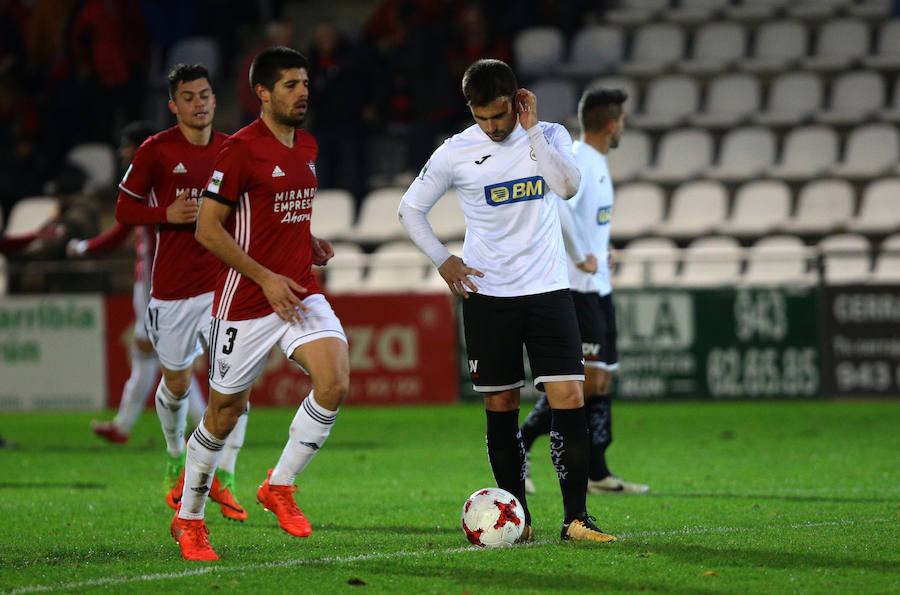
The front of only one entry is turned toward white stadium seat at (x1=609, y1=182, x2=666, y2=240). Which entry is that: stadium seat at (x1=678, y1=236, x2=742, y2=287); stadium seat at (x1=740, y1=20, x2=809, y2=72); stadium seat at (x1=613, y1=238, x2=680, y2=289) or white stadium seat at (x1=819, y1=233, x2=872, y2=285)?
stadium seat at (x1=740, y1=20, x2=809, y2=72)

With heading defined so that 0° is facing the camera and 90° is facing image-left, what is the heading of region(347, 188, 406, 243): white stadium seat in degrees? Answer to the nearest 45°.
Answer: approximately 45°

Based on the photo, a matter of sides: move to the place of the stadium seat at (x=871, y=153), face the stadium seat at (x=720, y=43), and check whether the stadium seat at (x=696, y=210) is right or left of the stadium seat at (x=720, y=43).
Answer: left

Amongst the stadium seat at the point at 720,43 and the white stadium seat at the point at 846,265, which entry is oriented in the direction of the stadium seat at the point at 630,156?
the stadium seat at the point at 720,43

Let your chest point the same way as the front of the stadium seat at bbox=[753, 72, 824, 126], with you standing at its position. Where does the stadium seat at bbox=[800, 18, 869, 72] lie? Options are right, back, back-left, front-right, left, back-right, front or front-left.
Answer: back

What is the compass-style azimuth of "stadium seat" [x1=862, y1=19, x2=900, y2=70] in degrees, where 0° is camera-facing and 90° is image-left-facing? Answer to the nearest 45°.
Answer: approximately 45°

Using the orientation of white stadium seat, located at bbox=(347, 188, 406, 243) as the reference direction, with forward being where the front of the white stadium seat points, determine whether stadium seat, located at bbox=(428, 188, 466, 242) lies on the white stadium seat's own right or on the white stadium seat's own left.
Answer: on the white stadium seat's own left

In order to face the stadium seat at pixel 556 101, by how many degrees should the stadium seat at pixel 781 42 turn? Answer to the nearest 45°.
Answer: approximately 45° to its right

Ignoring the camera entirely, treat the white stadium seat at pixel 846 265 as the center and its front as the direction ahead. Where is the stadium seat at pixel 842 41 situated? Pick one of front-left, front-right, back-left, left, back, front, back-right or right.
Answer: back

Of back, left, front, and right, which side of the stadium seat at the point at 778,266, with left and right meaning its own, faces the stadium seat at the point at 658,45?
back

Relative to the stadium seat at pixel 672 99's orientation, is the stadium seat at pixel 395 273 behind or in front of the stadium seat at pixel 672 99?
in front

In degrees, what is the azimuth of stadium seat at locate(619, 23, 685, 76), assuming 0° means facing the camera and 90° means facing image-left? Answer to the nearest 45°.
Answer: approximately 45°

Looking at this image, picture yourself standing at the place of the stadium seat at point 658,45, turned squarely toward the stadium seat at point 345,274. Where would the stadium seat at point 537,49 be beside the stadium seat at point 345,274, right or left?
right

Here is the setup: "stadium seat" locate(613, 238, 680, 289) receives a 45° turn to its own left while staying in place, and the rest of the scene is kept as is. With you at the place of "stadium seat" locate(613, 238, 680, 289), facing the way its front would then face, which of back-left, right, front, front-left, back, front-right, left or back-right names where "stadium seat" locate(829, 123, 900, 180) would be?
left

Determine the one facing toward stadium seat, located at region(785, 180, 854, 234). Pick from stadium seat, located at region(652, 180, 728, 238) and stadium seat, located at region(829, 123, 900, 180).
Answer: stadium seat, located at region(829, 123, 900, 180)

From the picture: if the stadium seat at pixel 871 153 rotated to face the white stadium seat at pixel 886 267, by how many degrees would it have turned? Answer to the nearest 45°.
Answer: approximately 45° to its left

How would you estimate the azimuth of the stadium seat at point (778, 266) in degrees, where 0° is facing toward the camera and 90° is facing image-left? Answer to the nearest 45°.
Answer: approximately 0°

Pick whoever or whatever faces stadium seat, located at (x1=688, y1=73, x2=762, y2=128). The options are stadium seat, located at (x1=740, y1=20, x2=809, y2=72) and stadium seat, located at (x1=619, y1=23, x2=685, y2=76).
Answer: stadium seat, located at (x1=740, y1=20, x2=809, y2=72)
